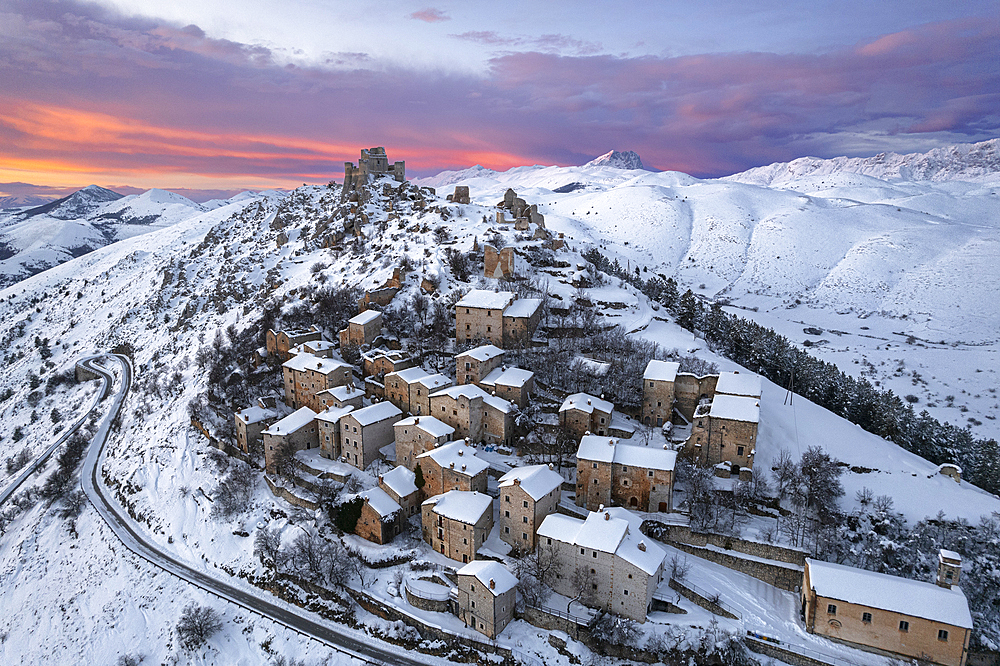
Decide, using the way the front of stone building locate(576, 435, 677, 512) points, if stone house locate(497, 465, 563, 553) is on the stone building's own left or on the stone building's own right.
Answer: on the stone building's own right

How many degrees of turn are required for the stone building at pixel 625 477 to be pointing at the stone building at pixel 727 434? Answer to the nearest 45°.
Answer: approximately 135° to its left

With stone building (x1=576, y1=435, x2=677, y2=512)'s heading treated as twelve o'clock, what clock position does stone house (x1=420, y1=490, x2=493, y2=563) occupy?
The stone house is roughly at 2 o'clock from the stone building.

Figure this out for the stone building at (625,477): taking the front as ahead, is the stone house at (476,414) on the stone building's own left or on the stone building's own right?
on the stone building's own right

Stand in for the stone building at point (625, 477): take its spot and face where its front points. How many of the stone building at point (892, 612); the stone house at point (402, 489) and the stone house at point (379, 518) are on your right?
2

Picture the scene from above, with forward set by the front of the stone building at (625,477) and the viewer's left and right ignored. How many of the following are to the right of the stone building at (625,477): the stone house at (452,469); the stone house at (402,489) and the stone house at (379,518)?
3

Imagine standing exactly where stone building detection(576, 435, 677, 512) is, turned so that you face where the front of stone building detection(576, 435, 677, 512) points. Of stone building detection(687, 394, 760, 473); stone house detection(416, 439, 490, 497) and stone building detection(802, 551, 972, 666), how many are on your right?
1

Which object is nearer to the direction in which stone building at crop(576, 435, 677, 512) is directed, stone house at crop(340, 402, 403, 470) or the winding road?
the winding road

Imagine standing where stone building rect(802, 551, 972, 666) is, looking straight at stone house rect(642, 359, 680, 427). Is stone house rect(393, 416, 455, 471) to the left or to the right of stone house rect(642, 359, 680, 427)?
left

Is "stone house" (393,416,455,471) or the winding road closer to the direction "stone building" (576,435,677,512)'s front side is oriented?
the winding road

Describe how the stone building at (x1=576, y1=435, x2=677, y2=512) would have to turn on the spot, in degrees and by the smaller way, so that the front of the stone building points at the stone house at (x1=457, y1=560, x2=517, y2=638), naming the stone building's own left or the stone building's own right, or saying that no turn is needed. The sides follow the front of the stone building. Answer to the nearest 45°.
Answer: approximately 45° to the stone building's own right

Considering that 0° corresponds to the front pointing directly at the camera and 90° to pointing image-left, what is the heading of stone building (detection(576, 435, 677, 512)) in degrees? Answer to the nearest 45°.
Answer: approximately 0°

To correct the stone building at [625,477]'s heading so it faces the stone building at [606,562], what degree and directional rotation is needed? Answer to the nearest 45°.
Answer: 0° — it already faces it

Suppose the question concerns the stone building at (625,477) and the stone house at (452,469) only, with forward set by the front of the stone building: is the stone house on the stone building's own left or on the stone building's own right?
on the stone building's own right
